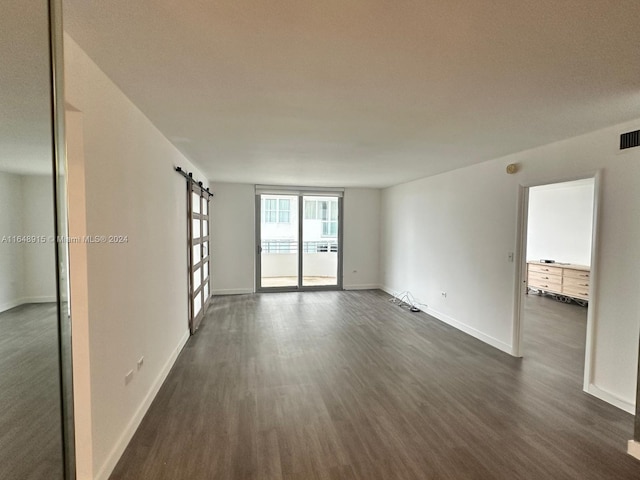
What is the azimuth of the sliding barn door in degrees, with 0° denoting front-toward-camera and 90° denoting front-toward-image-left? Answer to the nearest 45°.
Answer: approximately 270°

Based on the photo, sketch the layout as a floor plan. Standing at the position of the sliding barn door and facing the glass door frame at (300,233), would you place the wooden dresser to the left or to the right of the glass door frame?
right

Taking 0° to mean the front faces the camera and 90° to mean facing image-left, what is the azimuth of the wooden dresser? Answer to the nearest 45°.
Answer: approximately 45°

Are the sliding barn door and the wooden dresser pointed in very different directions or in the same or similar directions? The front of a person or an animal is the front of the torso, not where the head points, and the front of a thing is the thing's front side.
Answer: very different directions

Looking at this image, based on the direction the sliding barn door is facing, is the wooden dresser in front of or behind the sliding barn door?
in front

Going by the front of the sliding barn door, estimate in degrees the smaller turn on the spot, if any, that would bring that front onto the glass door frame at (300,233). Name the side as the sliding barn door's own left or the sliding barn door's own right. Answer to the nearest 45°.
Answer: approximately 45° to the sliding barn door's own left

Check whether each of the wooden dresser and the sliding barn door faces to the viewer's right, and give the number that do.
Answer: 1
